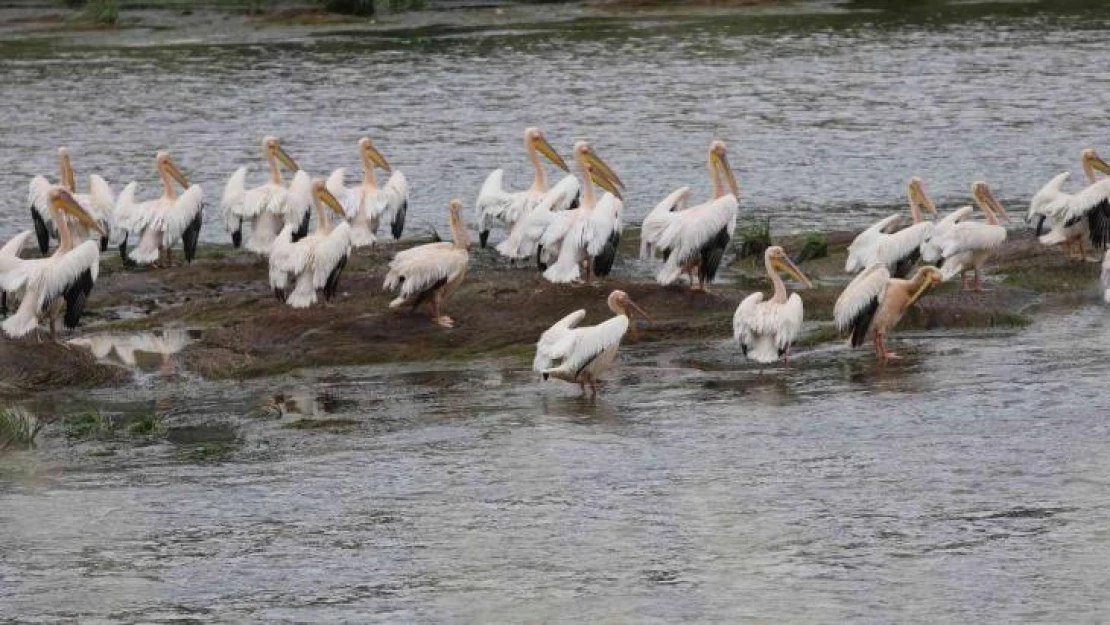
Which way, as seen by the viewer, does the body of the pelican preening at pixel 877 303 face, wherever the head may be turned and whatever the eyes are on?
to the viewer's right

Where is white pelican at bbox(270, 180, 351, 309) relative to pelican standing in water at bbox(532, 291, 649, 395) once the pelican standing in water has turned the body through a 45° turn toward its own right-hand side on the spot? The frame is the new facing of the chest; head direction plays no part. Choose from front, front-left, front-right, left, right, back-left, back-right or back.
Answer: back

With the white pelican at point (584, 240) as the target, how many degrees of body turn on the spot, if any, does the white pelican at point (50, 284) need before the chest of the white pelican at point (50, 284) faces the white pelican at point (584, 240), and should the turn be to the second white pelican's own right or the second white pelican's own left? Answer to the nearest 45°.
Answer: approximately 45° to the second white pelican's own right

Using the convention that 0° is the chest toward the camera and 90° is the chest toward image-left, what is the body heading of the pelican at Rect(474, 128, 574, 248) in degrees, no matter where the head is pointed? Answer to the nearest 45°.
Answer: approximately 270°

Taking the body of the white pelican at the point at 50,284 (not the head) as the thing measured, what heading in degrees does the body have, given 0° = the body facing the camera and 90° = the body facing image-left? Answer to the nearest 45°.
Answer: approximately 225°

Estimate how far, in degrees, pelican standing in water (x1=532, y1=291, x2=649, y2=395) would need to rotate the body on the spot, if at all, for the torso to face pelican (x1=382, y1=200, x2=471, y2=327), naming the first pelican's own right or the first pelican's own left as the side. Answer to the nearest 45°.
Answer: approximately 135° to the first pelican's own left

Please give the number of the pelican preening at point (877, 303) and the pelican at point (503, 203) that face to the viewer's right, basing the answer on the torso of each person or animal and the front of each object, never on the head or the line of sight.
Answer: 2

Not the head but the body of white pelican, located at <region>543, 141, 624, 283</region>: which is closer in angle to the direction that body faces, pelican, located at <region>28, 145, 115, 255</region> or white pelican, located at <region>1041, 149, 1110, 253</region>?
the white pelican

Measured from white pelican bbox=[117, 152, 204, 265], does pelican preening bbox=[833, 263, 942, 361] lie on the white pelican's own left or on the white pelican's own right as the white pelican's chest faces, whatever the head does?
on the white pelican's own right

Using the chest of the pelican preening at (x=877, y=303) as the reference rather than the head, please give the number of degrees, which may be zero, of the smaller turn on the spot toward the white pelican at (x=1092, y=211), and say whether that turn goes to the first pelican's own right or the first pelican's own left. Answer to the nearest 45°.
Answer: approximately 45° to the first pelican's own left

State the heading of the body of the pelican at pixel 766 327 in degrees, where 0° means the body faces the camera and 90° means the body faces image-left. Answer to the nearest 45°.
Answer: approximately 225°
